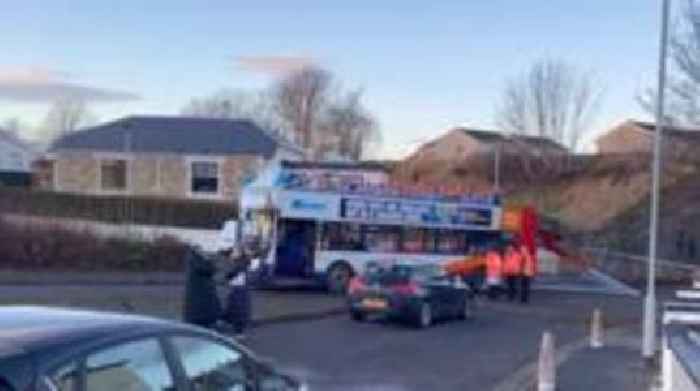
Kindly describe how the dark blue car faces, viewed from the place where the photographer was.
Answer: facing away from the viewer and to the right of the viewer

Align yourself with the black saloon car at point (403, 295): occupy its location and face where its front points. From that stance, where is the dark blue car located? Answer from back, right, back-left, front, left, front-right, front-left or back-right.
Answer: back-right

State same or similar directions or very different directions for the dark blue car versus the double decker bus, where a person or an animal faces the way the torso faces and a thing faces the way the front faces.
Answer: very different directions

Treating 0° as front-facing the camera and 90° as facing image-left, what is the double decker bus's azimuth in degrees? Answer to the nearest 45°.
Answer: approximately 45°

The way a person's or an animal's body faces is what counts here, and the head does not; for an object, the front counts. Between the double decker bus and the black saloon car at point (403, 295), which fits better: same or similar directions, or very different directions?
very different directions

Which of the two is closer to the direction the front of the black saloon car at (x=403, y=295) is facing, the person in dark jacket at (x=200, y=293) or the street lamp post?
the street lamp post

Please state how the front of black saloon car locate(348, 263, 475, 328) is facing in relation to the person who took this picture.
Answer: facing away from the viewer and to the right of the viewer

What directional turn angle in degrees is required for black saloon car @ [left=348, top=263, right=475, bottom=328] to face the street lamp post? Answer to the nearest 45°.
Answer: approximately 90° to its right
